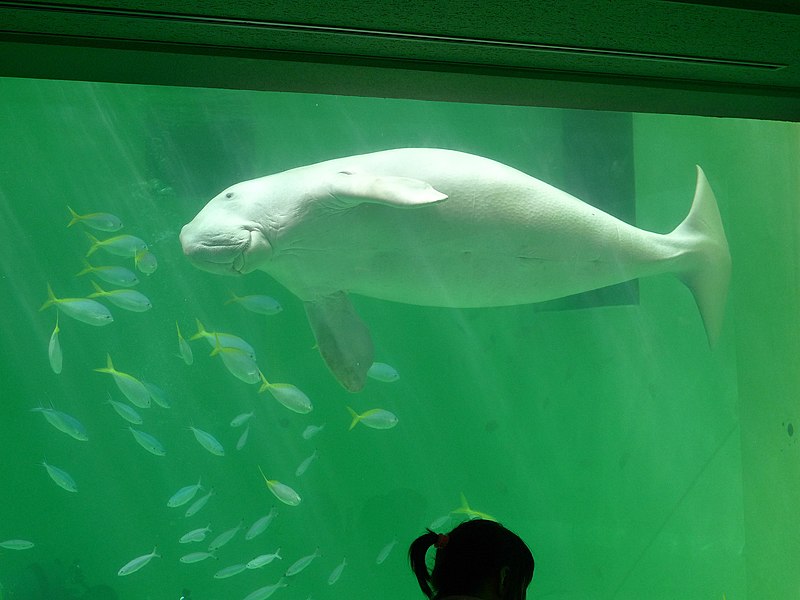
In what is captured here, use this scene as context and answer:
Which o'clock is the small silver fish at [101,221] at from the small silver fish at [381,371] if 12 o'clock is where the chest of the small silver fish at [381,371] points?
the small silver fish at [101,221] is roughly at 6 o'clock from the small silver fish at [381,371].

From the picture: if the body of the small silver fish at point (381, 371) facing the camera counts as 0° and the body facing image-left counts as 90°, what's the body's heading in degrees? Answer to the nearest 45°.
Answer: approximately 270°

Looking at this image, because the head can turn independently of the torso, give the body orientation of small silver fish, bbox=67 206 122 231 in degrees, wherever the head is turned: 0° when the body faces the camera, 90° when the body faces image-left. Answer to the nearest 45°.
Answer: approximately 270°

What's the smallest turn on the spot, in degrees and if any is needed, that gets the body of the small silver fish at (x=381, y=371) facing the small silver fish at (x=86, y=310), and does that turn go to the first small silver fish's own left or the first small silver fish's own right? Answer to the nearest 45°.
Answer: approximately 180°

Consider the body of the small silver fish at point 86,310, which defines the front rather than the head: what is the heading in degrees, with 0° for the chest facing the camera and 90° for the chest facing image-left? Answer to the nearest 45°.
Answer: approximately 270°
